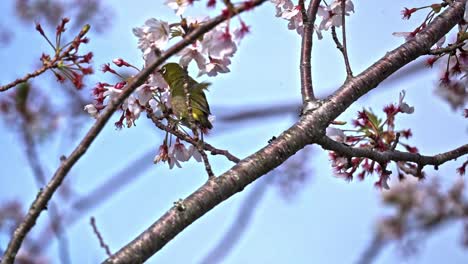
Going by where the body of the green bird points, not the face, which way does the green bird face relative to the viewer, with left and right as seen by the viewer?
facing to the left of the viewer
